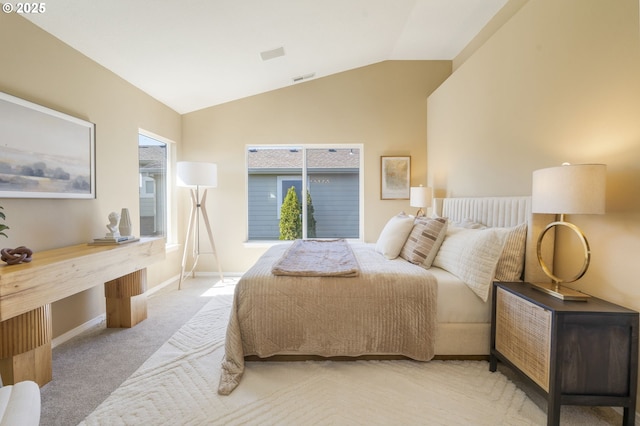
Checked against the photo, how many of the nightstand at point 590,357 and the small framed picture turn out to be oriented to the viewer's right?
0

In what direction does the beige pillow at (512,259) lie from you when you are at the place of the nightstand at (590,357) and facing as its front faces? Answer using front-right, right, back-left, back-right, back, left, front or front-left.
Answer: right

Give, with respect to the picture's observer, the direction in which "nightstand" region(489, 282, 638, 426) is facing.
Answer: facing the viewer and to the left of the viewer

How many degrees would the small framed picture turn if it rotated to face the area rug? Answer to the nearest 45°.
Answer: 0° — it already faces it

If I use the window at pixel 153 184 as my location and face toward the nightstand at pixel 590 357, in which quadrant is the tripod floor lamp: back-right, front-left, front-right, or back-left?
front-left

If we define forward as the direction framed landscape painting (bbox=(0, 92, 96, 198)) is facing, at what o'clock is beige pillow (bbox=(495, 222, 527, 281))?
The beige pillow is roughly at 12 o'clock from the framed landscape painting.

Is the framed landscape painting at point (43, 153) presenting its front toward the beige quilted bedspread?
yes

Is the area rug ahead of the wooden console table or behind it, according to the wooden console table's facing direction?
ahead

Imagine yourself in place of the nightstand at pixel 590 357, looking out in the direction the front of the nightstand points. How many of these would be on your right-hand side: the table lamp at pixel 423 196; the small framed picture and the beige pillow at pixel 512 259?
3

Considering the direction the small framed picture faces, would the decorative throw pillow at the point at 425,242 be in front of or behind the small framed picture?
in front

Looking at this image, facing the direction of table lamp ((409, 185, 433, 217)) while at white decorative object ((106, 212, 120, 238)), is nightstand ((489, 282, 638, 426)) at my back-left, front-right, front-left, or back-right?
front-right

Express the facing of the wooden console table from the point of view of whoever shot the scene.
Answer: facing the viewer and to the right of the viewer

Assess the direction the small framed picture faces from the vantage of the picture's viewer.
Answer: facing the viewer

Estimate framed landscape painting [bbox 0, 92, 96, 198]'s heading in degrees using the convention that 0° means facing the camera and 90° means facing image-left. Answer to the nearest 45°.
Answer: approximately 315°

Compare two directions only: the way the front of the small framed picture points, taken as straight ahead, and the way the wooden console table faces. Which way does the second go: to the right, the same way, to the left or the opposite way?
to the left

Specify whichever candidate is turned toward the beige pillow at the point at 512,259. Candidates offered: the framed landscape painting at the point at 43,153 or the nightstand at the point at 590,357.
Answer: the framed landscape painting

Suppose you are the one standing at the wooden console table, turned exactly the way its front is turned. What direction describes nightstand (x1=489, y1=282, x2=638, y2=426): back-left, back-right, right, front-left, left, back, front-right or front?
front

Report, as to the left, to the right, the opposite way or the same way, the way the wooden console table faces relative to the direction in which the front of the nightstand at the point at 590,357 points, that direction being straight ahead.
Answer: the opposite way

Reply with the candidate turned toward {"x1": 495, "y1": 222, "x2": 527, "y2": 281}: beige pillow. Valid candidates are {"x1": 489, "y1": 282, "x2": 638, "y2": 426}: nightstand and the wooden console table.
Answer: the wooden console table

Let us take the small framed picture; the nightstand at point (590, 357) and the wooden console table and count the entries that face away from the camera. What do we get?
0

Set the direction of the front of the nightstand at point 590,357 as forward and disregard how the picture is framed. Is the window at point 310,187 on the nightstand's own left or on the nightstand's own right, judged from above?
on the nightstand's own right
